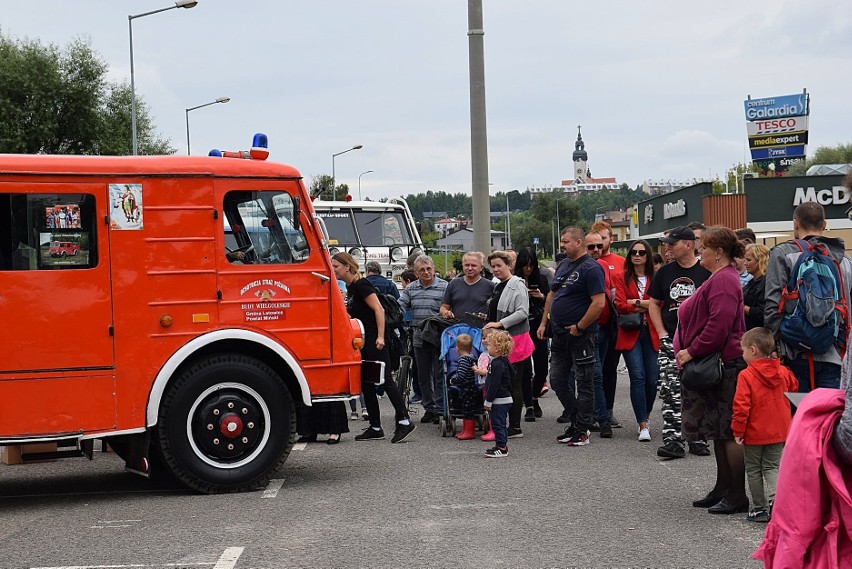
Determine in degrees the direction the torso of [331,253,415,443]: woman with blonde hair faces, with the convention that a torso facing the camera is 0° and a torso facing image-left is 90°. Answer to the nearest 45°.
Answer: approximately 90°

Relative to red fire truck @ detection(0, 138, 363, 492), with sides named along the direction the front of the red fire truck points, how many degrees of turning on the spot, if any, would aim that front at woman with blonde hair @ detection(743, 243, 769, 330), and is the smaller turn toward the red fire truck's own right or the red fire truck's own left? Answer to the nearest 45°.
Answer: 0° — it already faces them

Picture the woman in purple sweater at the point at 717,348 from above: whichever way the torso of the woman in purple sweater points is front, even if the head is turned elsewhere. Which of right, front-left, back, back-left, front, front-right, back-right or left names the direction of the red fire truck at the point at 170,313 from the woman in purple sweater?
front

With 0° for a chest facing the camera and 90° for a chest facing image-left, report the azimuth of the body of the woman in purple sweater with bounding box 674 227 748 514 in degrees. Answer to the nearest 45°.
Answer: approximately 90°

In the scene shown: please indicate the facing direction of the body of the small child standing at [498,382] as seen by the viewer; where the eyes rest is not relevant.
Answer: to the viewer's left

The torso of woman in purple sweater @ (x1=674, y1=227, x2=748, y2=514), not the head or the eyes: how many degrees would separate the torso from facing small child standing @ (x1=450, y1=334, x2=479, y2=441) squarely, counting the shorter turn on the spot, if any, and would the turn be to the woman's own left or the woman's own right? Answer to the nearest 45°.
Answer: approximately 45° to the woman's own right

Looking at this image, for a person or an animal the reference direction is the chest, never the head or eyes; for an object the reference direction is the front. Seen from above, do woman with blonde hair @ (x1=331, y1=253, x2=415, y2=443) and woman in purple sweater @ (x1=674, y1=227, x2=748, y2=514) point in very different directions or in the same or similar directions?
same or similar directions

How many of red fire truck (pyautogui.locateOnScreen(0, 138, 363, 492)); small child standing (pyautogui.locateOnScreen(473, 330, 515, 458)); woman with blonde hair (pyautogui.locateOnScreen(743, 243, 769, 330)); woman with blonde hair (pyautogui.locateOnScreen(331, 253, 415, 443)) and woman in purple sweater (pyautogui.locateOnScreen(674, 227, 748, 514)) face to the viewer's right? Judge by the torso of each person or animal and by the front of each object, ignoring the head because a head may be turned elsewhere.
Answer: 1

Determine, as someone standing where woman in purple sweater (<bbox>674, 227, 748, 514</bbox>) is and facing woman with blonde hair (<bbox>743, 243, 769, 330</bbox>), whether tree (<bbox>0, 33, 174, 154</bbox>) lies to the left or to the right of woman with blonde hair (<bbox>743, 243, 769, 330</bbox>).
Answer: left

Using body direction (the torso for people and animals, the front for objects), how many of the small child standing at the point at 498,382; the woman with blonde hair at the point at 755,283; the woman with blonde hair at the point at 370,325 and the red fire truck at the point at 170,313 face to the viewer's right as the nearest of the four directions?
1

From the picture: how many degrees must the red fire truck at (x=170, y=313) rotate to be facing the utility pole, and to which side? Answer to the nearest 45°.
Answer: approximately 45° to its left

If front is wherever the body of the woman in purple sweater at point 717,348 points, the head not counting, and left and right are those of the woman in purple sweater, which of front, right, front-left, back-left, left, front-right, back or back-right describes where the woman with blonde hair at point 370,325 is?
front-right

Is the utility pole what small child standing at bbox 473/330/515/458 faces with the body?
no

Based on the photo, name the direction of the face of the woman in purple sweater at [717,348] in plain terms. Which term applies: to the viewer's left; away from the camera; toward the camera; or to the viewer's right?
to the viewer's left
